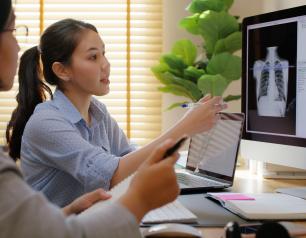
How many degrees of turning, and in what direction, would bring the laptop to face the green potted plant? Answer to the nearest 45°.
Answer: approximately 135° to its right

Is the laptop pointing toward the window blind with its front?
no

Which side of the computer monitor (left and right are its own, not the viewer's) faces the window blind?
right

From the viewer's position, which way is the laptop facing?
facing the viewer and to the left of the viewer

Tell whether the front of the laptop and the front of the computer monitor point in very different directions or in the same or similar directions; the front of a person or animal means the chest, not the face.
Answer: same or similar directions

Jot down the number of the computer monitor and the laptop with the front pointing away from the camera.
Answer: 0

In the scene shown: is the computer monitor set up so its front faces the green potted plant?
no
